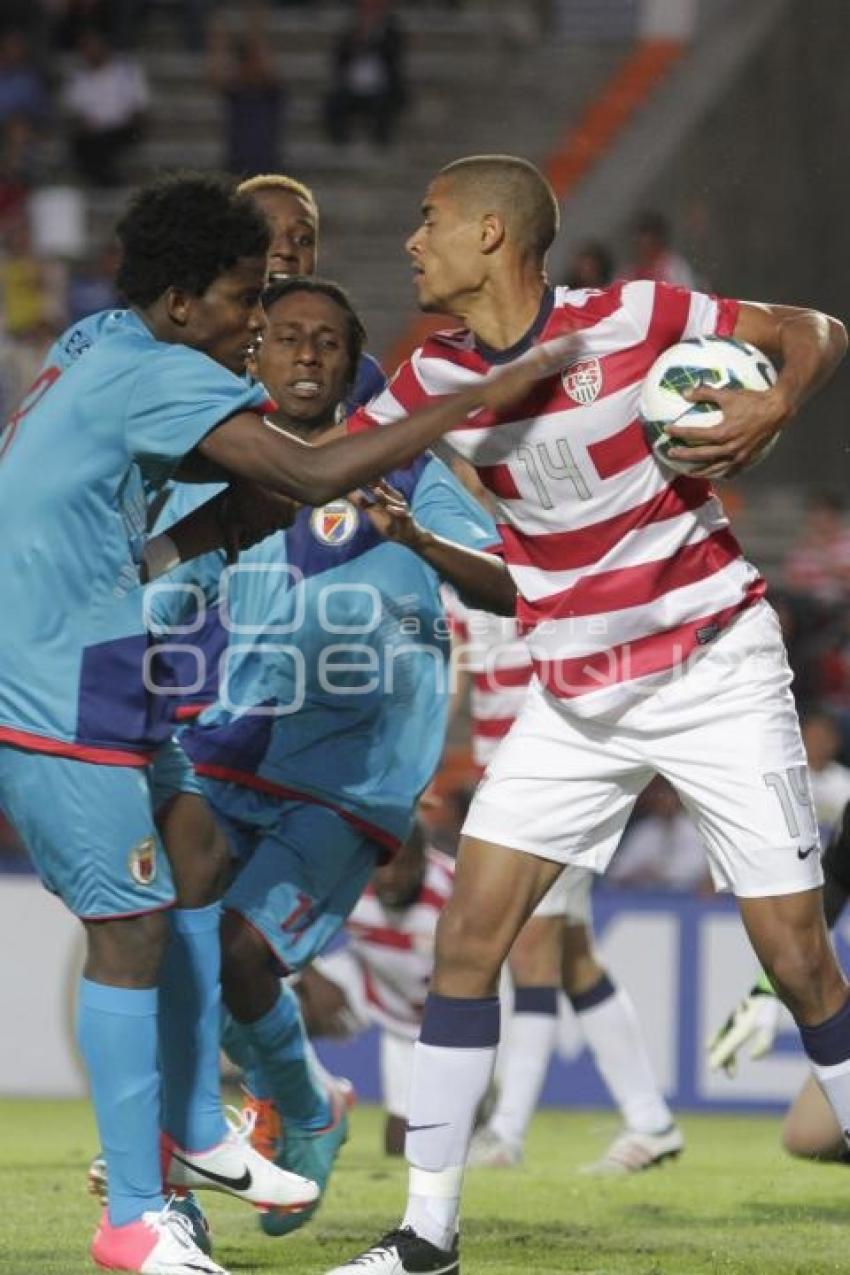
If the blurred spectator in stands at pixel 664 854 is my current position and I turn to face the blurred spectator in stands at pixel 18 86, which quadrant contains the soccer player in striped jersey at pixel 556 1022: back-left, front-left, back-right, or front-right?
back-left

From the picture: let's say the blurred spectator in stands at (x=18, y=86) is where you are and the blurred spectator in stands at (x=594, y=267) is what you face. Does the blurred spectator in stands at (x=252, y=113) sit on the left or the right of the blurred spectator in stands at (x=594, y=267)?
left

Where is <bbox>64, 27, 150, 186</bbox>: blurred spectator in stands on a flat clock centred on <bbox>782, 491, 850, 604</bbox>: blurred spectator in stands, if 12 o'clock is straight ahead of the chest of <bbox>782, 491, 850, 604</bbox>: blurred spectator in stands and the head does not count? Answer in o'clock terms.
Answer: <bbox>64, 27, 150, 186</bbox>: blurred spectator in stands is roughly at 4 o'clock from <bbox>782, 491, 850, 604</bbox>: blurred spectator in stands.

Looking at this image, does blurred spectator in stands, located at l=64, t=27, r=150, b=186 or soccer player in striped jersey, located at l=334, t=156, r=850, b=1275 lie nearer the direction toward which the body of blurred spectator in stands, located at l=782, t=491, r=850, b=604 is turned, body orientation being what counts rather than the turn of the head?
the soccer player in striped jersey

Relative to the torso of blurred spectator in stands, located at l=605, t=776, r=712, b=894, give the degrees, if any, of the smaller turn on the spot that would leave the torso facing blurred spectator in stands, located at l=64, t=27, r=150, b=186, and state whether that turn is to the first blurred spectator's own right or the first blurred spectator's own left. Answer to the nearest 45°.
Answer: approximately 135° to the first blurred spectator's own right

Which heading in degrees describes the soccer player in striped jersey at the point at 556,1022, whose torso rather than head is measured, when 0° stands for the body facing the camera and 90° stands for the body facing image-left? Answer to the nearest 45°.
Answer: approximately 45°

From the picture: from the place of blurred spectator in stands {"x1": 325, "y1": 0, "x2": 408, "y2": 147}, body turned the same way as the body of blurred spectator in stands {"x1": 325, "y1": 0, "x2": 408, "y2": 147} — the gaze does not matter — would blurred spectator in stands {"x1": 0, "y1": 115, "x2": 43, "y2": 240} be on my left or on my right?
on my right

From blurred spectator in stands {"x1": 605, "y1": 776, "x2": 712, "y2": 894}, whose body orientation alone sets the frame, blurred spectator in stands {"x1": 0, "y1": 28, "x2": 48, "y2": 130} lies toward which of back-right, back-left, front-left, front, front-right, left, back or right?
back-right

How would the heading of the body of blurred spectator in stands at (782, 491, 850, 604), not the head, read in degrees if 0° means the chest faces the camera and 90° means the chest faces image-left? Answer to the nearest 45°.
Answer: approximately 0°

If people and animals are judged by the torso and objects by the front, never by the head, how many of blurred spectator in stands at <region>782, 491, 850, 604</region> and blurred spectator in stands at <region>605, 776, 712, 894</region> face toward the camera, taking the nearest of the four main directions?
2

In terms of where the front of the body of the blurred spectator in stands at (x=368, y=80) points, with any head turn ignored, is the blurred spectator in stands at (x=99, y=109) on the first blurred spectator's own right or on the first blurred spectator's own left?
on the first blurred spectator's own right

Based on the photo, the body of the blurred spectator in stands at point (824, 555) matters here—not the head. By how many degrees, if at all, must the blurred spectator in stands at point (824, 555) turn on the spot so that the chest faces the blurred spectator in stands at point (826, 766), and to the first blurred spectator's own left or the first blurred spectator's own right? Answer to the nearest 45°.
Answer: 0° — they already face them
